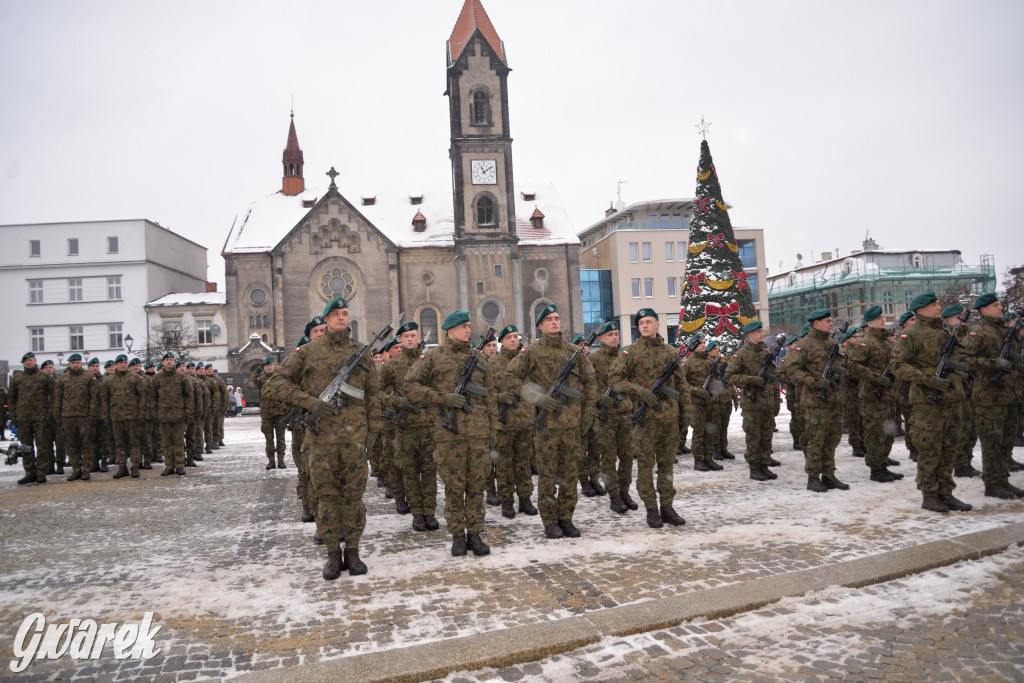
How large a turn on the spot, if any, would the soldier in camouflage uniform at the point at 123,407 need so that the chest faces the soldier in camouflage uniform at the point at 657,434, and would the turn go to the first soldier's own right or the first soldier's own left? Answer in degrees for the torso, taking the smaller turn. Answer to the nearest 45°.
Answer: approximately 45° to the first soldier's own left

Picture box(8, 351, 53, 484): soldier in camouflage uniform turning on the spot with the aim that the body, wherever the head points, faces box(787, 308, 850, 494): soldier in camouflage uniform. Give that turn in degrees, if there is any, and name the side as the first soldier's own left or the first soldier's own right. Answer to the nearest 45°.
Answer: approximately 45° to the first soldier's own left

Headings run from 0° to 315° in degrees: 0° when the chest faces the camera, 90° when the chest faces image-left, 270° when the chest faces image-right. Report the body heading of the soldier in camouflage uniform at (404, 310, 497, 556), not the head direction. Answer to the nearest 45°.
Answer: approximately 315°

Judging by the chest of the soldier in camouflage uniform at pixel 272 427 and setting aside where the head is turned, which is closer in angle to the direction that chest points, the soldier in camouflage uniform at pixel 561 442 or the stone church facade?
the soldier in camouflage uniform

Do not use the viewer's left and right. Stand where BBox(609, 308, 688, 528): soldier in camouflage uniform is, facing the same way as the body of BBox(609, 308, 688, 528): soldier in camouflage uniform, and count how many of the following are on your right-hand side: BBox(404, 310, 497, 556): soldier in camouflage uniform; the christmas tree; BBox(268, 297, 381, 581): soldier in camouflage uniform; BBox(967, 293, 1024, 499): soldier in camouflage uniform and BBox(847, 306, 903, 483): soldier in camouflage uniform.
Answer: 2
